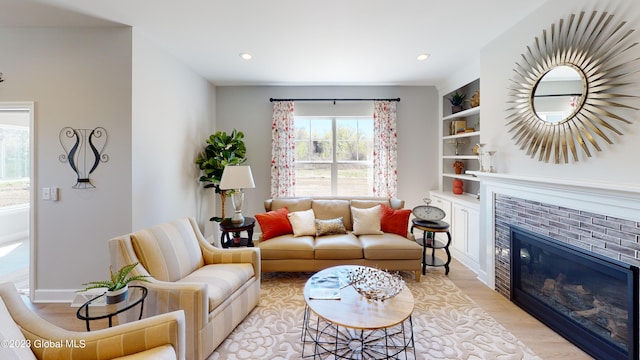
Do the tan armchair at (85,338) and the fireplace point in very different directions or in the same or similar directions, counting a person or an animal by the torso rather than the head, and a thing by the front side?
very different directions

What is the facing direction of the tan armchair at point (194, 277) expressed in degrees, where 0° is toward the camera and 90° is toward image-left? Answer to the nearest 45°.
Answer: approximately 315°

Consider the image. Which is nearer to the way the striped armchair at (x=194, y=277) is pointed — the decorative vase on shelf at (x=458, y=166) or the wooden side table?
the decorative vase on shelf

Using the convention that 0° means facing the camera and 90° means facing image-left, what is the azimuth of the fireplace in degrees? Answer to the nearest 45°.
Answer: approximately 45°

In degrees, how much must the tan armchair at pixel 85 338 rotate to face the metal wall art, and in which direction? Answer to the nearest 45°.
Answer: approximately 135° to its left

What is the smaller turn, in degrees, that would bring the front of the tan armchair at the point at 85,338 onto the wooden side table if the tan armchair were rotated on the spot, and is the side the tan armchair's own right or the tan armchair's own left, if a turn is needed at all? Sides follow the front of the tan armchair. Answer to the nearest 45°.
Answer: approximately 90° to the tan armchair's own left

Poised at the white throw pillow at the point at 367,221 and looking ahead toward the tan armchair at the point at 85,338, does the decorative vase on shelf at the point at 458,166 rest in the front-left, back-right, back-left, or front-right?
back-left

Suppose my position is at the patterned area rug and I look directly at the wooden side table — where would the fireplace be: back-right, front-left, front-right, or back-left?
back-right

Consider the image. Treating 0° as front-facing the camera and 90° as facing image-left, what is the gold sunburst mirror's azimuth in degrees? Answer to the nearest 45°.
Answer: approximately 45°
